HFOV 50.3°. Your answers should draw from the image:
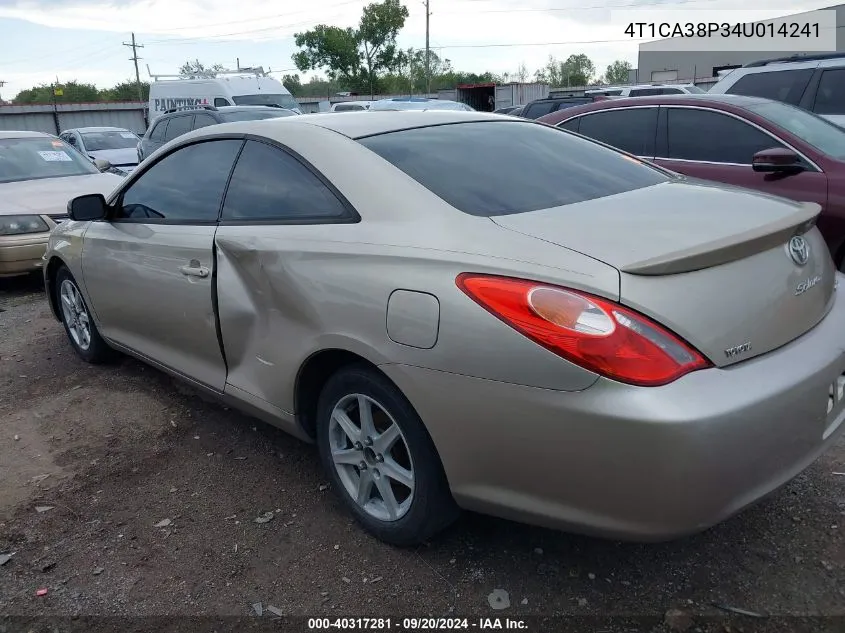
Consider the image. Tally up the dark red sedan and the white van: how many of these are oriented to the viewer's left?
0

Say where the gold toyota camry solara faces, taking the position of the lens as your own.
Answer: facing away from the viewer and to the left of the viewer

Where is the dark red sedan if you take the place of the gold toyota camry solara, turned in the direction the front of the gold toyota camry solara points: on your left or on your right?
on your right

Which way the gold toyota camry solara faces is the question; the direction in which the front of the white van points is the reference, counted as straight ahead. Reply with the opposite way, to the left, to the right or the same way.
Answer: the opposite way

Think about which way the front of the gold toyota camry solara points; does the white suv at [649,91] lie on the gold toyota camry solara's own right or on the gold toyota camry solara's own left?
on the gold toyota camry solara's own right

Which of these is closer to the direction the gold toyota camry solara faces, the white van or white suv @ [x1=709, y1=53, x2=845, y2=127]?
the white van

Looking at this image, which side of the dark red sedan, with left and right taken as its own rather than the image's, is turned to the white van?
back

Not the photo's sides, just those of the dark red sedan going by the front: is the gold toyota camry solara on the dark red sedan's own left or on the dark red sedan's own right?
on the dark red sedan's own right

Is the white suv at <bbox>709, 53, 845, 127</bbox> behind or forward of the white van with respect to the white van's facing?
forward

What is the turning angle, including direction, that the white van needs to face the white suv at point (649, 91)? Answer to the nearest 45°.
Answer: approximately 45° to its left

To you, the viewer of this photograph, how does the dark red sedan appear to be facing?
facing the viewer and to the right of the viewer

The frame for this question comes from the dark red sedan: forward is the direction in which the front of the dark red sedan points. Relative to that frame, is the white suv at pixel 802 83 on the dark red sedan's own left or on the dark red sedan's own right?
on the dark red sedan's own left
